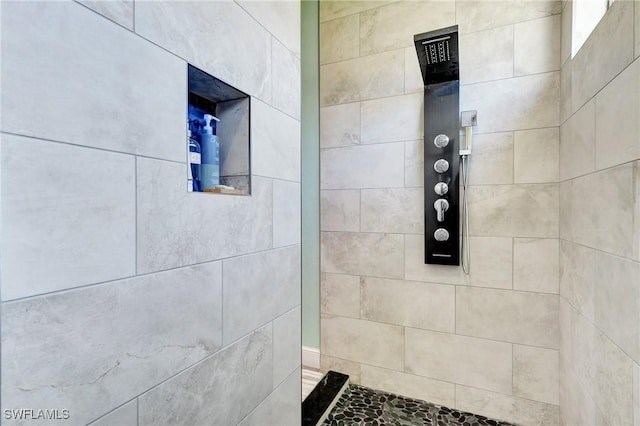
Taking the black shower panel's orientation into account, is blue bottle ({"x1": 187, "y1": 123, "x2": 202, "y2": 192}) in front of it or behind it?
in front

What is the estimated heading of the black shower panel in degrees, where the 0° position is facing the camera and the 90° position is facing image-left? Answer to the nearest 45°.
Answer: approximately 0°

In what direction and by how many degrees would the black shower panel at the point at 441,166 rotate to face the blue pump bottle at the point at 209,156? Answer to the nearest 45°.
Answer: approximately 45° to its right
